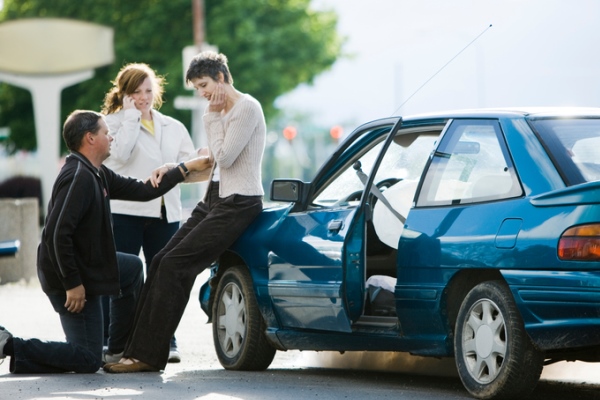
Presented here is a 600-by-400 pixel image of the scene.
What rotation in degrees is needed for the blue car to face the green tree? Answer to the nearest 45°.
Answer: approximately 45° to its right

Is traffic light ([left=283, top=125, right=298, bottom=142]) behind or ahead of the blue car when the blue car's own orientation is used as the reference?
ahead

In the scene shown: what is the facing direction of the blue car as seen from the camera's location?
facing away from the viewer and to the left of the viewer

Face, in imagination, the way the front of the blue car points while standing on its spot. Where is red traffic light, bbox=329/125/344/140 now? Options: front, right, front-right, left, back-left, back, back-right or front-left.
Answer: front-right

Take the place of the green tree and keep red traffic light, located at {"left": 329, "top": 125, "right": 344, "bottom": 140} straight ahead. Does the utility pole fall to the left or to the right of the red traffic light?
right

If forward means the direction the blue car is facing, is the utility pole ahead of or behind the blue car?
ahead
